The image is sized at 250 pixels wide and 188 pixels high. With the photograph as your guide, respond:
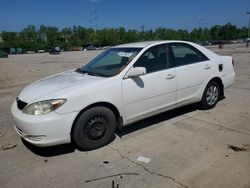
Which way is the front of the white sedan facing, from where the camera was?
facing the viewer and to the left of the viewer
